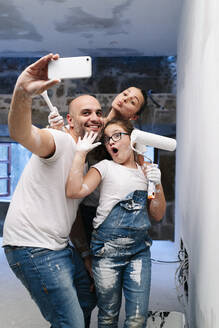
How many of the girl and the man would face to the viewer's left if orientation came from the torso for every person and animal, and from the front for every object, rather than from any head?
0

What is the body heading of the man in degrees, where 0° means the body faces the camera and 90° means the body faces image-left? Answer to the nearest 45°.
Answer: approximately 315°

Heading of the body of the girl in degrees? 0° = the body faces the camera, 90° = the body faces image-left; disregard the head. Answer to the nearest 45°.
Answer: approximately 0°

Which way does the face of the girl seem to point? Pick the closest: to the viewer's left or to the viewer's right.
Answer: to the viewer's left
